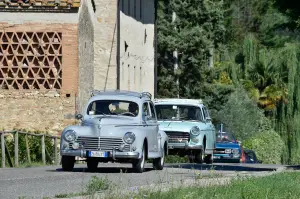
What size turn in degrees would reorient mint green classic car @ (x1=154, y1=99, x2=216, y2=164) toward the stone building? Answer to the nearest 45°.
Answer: approximately 135° to its right

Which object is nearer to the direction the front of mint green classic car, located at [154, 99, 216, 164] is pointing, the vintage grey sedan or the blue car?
the vintage grey sedan

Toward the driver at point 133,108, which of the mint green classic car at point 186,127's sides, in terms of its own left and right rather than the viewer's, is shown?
front

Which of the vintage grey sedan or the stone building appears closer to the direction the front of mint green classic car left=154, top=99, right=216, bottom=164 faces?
the vintage grey sedan

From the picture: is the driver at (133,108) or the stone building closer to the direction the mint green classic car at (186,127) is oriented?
the driver

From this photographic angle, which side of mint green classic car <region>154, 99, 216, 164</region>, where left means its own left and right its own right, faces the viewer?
front

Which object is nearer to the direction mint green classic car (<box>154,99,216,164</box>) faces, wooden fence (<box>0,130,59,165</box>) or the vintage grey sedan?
the vintage grey sedan

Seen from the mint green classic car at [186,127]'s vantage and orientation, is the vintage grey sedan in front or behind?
in front
